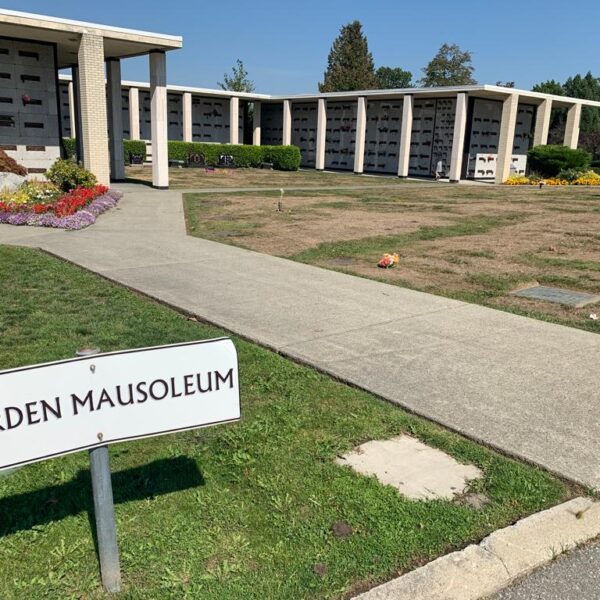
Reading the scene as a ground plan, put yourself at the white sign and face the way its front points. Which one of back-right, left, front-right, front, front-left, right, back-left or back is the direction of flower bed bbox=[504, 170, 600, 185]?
back-left

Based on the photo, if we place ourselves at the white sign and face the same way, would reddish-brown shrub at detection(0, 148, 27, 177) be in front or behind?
behind

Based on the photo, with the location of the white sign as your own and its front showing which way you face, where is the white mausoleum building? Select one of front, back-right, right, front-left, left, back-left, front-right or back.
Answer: back

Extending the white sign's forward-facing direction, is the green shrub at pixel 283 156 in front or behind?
behind

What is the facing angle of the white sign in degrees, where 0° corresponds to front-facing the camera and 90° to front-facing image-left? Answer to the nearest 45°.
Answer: approximately 0°

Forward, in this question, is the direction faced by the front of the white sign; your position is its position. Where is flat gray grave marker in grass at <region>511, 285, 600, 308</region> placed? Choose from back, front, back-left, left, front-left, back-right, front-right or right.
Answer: back-left

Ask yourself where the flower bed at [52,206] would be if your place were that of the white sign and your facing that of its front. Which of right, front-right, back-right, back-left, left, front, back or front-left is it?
back

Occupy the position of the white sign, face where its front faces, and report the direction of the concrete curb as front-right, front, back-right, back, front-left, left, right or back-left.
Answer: left

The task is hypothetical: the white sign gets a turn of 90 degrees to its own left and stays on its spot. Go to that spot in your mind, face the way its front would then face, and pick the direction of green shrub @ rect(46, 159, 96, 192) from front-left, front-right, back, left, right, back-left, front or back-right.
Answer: left

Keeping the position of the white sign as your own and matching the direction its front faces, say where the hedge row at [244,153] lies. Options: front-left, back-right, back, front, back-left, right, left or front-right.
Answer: back

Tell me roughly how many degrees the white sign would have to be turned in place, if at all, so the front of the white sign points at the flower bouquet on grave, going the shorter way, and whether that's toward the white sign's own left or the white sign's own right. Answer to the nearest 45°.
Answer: approximately 135° to the white sign's own left
